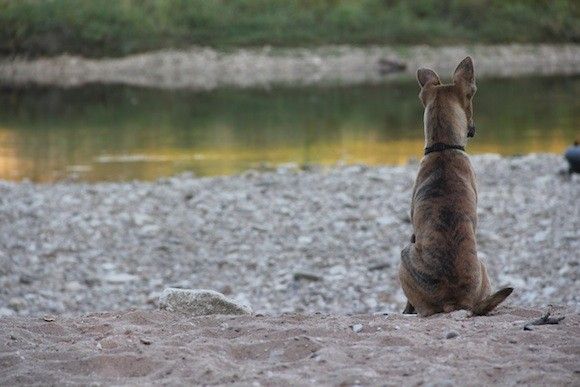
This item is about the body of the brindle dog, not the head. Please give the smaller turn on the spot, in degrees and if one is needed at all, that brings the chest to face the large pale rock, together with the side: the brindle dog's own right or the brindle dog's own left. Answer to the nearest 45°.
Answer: approximately 90° to the brindle dog's own left

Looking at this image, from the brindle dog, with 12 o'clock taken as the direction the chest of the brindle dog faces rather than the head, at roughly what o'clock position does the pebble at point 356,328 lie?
The pebble is roughly at 7 o'clock from the brindle dog.

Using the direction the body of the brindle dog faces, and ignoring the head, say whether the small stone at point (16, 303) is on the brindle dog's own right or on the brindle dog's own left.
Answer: on the brindle dog's own left

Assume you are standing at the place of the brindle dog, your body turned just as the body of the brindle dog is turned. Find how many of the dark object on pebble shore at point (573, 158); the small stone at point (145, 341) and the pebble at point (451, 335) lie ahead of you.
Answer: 1

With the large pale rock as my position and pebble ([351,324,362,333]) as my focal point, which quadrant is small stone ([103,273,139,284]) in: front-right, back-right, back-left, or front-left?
back-left

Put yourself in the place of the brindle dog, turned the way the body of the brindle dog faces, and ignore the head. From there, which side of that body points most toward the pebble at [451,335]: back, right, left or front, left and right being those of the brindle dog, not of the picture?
back

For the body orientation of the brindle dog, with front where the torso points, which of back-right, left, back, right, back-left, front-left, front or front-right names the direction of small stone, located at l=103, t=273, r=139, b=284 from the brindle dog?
front-left

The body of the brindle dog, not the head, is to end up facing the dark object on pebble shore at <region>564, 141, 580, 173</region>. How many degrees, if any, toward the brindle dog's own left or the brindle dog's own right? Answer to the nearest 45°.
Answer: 0° — it already faces it

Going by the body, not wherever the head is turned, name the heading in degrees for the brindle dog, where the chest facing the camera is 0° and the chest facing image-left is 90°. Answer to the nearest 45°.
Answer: approximately 180°
